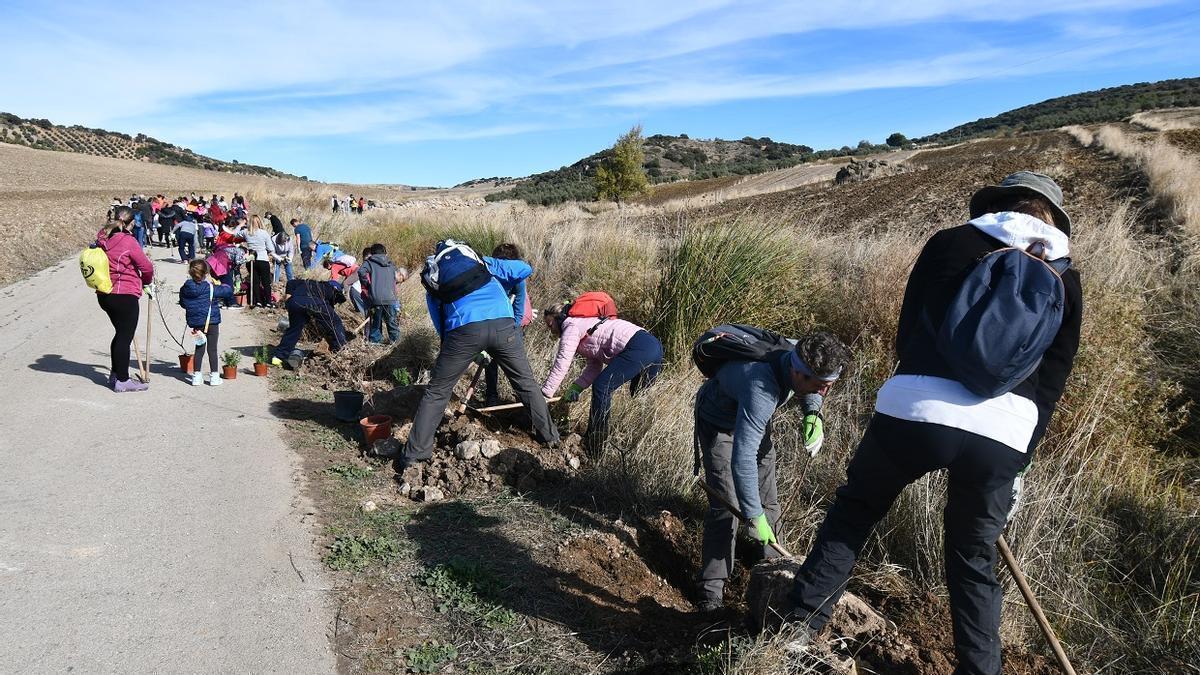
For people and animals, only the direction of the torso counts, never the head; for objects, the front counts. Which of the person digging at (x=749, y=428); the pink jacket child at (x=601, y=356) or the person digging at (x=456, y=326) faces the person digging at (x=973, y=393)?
the person digging at (x=749, y=428)

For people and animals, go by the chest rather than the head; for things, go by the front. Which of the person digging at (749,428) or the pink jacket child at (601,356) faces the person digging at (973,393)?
the person digging at (749,428)

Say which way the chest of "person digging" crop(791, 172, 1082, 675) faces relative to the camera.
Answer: away from the camera

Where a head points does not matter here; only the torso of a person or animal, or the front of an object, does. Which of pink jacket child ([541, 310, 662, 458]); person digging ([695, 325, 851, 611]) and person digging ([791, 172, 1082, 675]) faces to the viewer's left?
the pink jacket child

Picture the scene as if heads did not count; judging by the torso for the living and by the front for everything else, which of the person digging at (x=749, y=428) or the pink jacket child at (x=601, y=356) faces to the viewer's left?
the pink jacket child

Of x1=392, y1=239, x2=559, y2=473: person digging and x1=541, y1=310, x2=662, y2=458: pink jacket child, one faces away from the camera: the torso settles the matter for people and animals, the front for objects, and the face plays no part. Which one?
the person digging

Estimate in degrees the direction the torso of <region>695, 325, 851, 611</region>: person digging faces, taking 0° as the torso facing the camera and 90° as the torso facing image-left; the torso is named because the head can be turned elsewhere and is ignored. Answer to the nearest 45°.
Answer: approximately 315°

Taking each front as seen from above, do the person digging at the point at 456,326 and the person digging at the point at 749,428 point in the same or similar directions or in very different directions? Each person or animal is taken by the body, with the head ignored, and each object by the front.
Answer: very different directions

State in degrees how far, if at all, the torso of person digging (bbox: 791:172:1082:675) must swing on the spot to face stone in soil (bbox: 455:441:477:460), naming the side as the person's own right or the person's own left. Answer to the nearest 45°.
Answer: approximately 45° to the person's own left

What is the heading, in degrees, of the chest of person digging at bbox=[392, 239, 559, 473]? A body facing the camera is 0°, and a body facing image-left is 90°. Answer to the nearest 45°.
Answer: approximately 180°

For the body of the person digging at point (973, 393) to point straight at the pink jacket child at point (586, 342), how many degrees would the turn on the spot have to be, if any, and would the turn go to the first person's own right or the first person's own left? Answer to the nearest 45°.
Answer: approximately 45° to the first person's own left

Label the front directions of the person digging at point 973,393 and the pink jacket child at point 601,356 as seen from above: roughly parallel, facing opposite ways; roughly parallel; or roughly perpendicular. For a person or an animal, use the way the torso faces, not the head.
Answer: roughly perpendicular

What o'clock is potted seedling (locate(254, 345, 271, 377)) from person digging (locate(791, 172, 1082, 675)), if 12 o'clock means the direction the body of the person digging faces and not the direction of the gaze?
The potted seedling is roughly at 10 o'clock from the person digging.

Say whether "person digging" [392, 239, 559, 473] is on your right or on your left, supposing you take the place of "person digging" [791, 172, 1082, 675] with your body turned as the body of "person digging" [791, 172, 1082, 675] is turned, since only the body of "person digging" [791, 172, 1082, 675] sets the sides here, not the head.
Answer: on your left

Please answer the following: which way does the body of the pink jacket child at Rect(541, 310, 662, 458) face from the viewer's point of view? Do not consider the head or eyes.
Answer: to the viewer's left

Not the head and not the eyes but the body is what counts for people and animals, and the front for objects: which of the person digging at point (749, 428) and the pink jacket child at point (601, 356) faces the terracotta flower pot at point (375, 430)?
the pink jacket child
